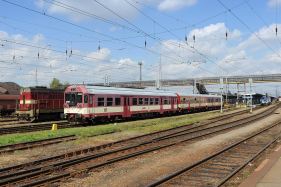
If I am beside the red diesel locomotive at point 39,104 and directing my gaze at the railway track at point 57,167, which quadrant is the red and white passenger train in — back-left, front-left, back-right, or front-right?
front-left

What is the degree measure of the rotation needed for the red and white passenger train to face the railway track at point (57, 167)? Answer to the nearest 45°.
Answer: approximately 45° to its left

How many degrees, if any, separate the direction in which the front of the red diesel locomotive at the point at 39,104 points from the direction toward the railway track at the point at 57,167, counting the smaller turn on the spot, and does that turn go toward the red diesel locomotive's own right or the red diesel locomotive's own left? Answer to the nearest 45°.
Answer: approximately 45° to the red diesel locomotive's own left

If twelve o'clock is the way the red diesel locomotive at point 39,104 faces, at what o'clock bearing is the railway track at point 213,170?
The railway track is roughly at 10 o'clock from the red diesel locomotive.

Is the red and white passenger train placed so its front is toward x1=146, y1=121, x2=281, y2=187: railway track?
no

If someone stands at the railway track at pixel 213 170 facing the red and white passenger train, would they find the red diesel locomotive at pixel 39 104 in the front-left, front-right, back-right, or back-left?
front-left

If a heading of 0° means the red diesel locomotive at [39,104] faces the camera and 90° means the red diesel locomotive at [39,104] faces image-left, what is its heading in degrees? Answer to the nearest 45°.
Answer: approximately 45°

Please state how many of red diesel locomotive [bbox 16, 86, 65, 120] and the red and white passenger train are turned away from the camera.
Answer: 0
